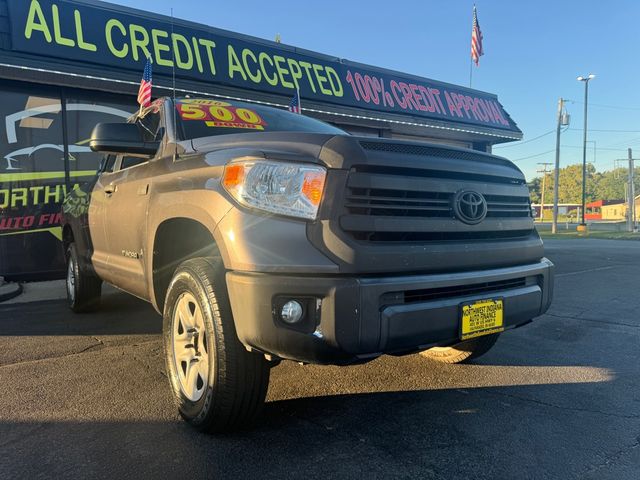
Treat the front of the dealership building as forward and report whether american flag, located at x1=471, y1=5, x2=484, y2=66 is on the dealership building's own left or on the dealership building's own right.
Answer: on the dealership building's own left

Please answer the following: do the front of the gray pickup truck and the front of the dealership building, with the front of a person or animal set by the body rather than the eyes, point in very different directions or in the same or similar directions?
same or similar directions

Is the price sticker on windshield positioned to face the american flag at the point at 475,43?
no

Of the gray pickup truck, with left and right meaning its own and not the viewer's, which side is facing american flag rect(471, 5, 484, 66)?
left

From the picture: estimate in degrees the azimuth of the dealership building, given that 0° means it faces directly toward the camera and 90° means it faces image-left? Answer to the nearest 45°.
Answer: approximately 315°

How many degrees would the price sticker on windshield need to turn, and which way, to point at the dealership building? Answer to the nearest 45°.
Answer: approximately 180°

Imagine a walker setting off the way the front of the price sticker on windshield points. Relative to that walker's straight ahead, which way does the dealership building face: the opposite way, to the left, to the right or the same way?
the same way

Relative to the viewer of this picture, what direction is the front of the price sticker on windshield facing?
facing the viewer and to the right of the viewer

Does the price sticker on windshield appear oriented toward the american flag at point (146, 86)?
no

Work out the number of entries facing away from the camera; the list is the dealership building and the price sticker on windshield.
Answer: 0

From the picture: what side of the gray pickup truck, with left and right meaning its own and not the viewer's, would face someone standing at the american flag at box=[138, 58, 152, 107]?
right

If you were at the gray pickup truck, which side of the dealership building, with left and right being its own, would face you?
front

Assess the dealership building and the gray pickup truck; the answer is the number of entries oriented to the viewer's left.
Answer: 0
